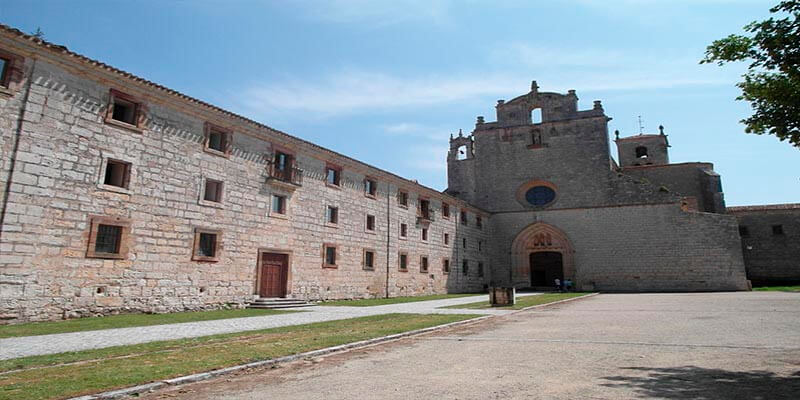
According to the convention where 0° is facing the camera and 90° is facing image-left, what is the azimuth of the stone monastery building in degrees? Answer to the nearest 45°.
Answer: approximately 0°

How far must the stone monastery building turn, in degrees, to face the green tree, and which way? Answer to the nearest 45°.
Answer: approximately 45° to its left
